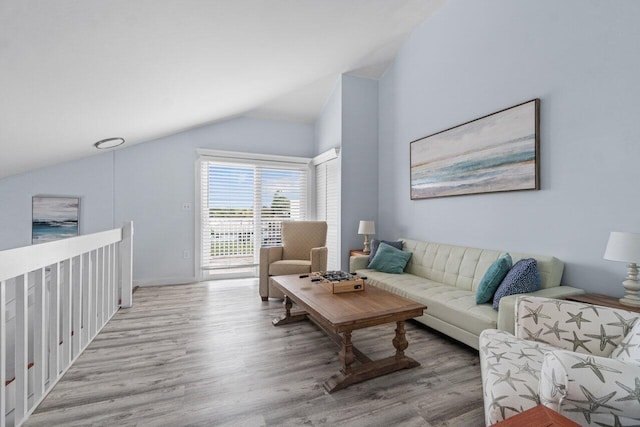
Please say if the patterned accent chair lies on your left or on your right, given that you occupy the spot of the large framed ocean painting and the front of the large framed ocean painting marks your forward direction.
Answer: on your left

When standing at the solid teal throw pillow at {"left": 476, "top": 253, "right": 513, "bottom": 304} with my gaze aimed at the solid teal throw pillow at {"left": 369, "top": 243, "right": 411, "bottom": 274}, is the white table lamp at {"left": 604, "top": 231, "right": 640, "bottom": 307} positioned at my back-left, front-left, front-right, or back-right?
back-right

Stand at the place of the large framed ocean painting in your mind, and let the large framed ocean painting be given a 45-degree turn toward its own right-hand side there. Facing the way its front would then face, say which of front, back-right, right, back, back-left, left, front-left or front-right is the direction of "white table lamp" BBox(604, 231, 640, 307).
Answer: back-left

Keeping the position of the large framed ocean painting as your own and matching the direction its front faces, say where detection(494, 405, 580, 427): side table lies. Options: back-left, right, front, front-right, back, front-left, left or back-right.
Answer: front-left

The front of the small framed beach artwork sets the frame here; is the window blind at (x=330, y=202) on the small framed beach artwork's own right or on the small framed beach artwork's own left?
on the small framed beach artwork's own left

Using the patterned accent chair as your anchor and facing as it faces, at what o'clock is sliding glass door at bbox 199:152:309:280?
The sliding glass door is roughly at 2 o'clock from the patterned accent chair.

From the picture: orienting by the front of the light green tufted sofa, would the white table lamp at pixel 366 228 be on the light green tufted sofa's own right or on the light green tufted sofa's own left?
on the light green tufted sofa's own right

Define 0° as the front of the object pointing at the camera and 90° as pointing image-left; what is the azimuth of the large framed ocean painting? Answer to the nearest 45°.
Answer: approximately 45°

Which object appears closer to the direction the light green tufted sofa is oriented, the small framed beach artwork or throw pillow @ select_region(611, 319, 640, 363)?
the small framed beach artwork

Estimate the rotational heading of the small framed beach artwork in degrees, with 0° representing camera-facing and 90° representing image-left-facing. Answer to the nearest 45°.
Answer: approximately 0°

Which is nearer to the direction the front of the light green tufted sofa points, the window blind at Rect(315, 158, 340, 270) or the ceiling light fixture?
the ceiling light fixture

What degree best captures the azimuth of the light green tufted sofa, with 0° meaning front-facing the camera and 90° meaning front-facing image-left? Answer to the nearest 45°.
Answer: approximately 45°
